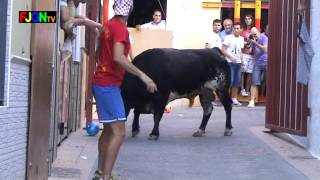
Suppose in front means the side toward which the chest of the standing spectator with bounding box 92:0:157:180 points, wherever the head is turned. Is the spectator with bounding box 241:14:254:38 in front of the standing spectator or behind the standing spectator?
in front

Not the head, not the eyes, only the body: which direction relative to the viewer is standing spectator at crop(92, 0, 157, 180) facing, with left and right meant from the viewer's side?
facing away from the viewer and to the right of the viewer

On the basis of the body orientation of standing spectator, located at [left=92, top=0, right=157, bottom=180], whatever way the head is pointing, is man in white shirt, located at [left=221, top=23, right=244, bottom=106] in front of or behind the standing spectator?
in front

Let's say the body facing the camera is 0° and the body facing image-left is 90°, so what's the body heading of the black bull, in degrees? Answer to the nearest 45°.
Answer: approximately 90°

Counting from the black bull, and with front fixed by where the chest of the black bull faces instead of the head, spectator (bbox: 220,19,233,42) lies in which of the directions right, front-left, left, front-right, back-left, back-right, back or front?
right

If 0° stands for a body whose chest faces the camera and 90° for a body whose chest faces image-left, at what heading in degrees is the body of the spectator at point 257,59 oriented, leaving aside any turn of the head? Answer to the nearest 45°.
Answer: approximately 45°

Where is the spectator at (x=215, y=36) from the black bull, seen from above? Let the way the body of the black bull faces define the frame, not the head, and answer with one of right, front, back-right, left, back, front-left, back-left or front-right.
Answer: right
